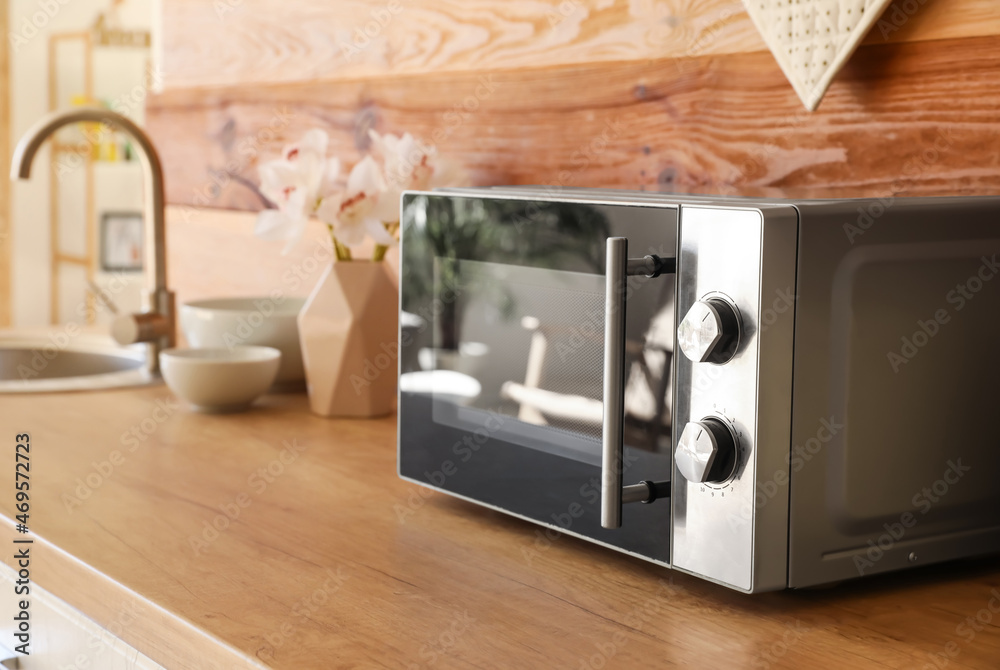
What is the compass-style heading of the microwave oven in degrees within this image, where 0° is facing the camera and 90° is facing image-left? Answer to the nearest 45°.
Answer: approximately 45°

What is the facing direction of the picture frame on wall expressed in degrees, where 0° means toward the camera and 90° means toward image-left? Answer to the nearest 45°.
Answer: approximately 0°

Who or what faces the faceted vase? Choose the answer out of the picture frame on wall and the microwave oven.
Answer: the picture frame on wall

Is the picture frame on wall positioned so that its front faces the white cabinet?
yes

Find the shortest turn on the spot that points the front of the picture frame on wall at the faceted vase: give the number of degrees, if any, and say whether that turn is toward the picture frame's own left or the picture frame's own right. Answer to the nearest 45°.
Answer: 0° — it already faces it

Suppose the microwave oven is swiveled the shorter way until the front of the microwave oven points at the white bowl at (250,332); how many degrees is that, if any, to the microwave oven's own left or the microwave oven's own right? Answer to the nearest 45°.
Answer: approximately 90° to the microwave oven's own right

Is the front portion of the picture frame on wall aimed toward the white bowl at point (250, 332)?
yes

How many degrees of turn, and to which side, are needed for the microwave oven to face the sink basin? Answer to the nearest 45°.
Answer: approximately 90° to its right
